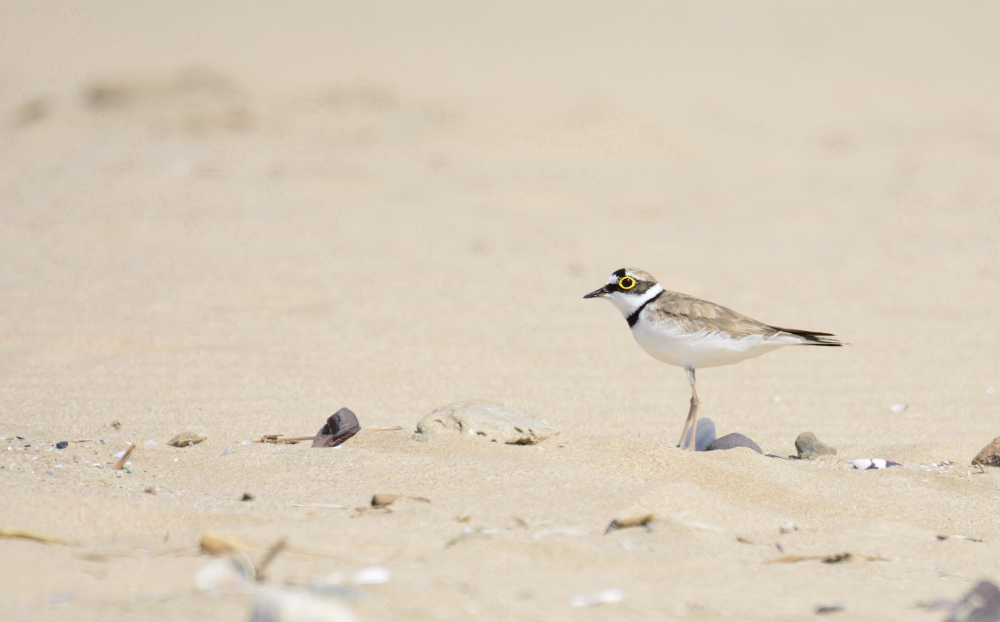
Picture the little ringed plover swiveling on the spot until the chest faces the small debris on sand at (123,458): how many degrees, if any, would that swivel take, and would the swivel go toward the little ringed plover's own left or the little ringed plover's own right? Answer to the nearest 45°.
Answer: approximately 45° to the little ringed plover's own left

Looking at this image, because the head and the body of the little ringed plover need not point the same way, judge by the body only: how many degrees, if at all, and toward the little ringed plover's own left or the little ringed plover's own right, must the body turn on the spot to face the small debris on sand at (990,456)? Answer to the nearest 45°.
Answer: approximately 180°

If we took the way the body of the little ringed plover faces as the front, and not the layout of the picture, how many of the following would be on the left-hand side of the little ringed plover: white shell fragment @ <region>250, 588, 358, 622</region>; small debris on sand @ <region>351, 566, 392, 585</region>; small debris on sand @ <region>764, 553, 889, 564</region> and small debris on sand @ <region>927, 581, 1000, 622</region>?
4

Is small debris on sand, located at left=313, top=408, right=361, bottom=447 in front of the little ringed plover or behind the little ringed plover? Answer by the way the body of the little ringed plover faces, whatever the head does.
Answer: in front

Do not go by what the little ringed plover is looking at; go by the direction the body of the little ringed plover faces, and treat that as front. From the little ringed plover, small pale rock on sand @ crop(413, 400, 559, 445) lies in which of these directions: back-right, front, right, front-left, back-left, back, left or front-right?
front-left

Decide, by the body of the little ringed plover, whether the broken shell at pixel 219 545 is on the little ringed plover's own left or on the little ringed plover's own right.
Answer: on the little ringed plover's own left

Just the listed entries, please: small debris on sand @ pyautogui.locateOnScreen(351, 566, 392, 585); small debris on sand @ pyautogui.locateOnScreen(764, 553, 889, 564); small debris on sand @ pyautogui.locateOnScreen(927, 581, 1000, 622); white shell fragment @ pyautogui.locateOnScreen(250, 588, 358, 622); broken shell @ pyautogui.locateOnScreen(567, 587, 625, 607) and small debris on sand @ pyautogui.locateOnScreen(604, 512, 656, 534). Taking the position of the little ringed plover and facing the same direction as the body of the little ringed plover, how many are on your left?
6

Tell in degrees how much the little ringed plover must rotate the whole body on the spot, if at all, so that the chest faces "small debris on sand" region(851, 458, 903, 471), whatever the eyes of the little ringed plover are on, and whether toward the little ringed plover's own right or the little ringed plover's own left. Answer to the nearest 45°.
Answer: approximately 135° to the little ringed plover's own left

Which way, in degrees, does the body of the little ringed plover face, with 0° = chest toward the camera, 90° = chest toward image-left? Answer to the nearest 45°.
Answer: approximately 90°

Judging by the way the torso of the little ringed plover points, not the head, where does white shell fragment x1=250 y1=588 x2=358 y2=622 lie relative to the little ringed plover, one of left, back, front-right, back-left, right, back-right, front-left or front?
left

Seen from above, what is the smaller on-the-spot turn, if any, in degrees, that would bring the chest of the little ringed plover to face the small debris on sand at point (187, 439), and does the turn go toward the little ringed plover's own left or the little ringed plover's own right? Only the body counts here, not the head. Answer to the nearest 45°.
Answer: approximately 45° to the little ringed plover's own left

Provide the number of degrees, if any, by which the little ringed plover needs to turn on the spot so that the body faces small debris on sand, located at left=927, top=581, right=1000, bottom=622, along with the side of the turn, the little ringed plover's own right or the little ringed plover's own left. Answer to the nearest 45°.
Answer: approximately 90° to the little ringed plover's own left

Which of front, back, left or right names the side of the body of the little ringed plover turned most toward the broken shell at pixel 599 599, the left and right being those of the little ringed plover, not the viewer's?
left
